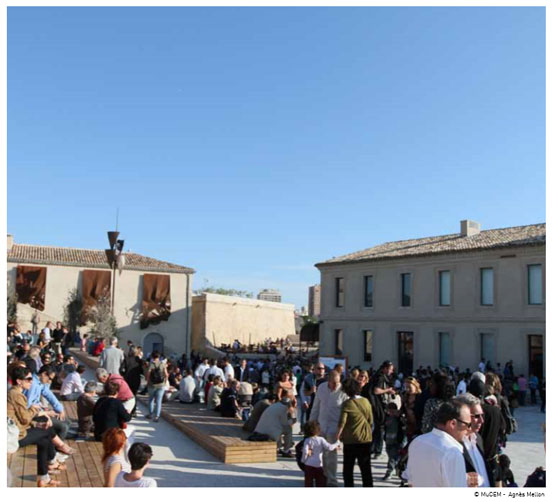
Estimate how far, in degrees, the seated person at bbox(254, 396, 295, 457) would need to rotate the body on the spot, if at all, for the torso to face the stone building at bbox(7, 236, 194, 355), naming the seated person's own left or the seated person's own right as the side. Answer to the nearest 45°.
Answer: approximately 90° to the seated person's own left

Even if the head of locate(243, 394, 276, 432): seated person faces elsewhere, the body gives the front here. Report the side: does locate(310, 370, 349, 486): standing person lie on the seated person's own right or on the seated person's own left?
on the seated person's own right

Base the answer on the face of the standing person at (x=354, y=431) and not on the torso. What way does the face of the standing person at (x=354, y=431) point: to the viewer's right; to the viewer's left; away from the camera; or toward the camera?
away from the camera

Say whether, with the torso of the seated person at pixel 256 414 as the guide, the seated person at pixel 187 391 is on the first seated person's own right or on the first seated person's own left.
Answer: on the first seated person's own left
